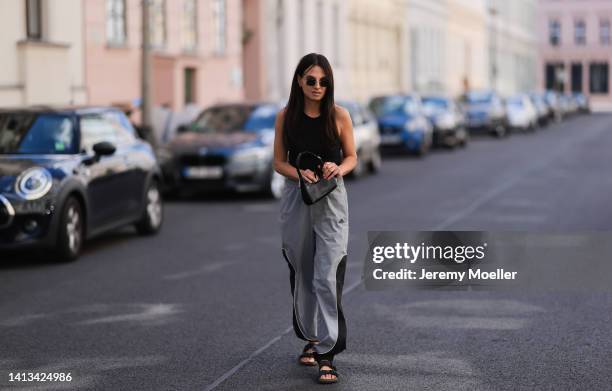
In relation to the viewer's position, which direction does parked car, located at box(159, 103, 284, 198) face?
facing the viewer and to the left of the viewer

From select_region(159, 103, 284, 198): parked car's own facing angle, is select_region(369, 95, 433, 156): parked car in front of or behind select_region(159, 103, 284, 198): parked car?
behind

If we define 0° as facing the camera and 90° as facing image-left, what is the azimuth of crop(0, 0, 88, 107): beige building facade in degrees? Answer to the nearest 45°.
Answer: approximately 315°

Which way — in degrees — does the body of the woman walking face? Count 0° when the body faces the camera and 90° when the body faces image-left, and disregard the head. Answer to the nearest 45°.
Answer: approximately 0°

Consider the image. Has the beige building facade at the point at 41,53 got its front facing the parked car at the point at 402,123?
no

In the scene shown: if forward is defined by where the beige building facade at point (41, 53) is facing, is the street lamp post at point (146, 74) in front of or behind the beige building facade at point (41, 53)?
in front

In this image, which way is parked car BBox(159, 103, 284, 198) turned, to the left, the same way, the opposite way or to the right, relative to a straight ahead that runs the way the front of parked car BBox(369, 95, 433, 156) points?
the same way

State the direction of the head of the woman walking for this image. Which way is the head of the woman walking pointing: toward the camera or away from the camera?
toward the camera

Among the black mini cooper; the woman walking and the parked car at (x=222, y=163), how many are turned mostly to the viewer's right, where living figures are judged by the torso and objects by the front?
0

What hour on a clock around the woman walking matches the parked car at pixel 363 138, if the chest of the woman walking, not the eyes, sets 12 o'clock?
The parked car is roughly at 6 o'clock from the woman walking.

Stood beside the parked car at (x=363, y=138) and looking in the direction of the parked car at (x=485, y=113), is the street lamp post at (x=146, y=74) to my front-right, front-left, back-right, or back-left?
back-left

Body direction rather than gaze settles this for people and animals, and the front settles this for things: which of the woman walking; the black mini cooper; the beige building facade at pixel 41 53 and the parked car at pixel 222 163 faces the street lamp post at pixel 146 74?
the beige building facade

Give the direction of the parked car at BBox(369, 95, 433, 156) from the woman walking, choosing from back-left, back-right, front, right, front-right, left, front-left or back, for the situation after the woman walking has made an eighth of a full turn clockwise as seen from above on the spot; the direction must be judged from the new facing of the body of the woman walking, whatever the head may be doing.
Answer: back-right

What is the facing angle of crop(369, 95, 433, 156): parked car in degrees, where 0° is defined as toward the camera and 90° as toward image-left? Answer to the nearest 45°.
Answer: approximately 45°

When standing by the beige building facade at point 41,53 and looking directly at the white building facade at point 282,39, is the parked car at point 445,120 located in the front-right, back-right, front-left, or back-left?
front-right
